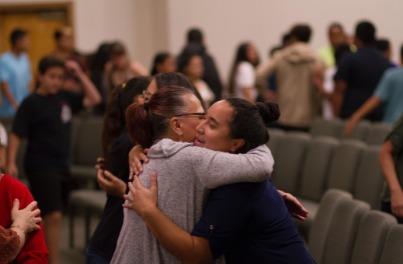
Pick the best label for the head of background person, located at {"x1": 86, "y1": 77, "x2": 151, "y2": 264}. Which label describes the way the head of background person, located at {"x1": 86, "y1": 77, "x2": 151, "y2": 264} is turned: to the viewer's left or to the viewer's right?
to the viewer's right

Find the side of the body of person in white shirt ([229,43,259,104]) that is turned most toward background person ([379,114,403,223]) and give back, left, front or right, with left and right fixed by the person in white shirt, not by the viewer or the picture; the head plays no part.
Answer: right

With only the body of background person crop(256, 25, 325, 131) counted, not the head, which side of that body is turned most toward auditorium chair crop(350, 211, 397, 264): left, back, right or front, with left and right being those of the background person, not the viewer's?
back

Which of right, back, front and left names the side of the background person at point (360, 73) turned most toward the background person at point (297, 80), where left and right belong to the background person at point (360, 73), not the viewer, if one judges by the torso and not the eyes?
left

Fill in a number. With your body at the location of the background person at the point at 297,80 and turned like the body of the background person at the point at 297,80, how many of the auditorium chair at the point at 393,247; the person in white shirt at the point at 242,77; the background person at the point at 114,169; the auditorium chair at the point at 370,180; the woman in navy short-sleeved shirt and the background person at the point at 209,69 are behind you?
4

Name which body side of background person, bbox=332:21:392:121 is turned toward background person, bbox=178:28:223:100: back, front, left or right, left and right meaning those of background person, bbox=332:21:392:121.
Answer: left

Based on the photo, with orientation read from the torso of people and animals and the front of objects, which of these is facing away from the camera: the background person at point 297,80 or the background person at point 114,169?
the background person at point 297,80

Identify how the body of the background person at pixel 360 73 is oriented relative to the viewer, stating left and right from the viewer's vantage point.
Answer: facing away from the viewer

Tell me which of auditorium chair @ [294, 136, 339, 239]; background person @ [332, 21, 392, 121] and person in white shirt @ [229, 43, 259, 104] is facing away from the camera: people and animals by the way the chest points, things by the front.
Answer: the background person

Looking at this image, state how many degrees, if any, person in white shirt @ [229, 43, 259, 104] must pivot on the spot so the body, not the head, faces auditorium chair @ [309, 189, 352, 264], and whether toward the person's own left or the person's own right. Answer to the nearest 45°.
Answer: approximately 90° to the person's own right

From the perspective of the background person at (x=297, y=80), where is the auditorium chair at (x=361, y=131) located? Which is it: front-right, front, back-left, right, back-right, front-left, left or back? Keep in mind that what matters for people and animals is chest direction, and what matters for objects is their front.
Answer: back-right

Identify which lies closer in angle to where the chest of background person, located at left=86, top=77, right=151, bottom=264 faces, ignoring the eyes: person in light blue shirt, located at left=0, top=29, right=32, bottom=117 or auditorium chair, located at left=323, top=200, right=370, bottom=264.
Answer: the auditorium chair
